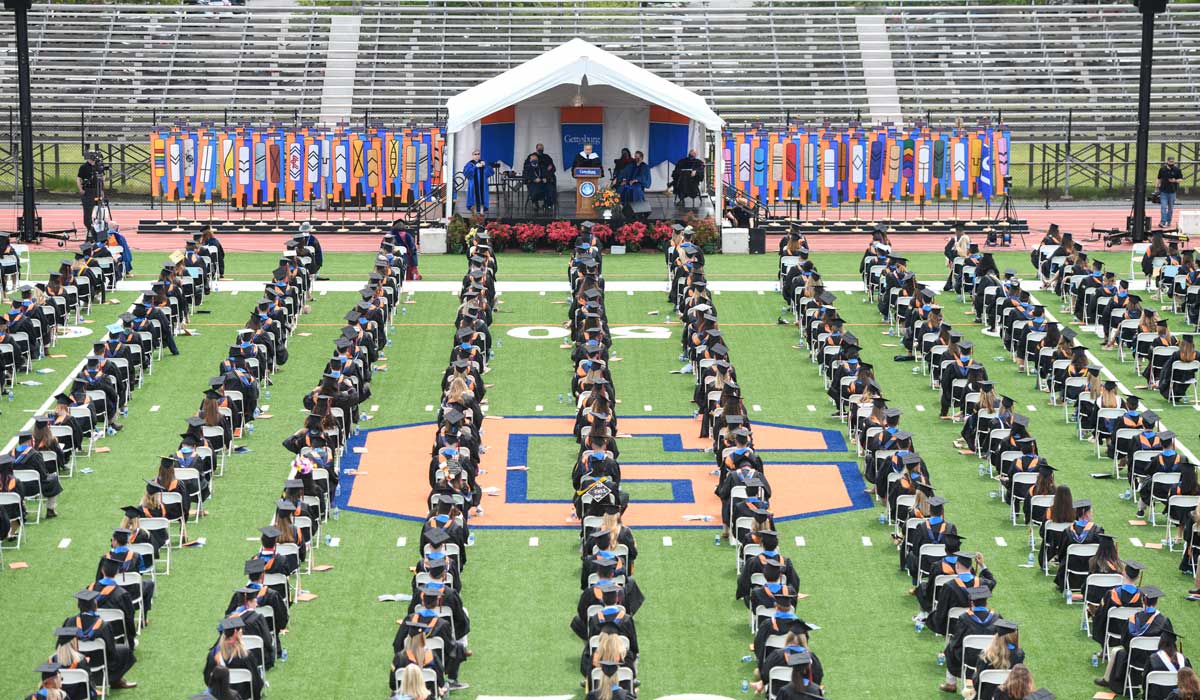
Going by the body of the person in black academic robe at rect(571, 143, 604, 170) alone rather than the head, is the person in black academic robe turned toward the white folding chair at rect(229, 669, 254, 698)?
yes

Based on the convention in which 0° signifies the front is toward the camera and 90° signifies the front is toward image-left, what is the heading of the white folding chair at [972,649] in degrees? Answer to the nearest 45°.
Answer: approximately 180°

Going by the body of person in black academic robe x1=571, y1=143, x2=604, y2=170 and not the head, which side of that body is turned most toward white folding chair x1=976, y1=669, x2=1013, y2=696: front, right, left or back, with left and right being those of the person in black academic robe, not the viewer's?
front

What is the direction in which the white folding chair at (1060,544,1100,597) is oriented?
away from the camera

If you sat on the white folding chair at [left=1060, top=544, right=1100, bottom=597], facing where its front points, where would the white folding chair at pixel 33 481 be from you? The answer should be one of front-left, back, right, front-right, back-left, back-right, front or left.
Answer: left

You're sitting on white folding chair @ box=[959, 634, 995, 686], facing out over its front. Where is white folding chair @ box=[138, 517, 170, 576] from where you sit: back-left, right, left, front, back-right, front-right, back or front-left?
left

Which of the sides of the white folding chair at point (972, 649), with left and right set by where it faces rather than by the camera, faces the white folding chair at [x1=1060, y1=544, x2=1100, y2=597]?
front

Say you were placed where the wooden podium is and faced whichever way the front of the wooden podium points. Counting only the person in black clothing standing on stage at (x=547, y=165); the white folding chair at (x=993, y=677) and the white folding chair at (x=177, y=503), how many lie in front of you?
2

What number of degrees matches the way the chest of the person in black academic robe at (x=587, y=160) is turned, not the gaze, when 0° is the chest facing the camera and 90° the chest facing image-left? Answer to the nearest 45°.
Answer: approximately 0°

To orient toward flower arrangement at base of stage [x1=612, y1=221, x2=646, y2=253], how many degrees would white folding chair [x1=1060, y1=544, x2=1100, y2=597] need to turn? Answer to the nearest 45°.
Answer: approximately 45° to its left

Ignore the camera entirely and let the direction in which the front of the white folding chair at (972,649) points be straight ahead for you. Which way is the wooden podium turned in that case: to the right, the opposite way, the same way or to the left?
the opposite way

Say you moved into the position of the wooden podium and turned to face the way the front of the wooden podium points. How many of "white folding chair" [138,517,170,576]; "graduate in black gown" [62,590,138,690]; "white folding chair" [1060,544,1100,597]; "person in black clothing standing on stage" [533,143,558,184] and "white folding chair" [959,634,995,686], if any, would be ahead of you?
4
